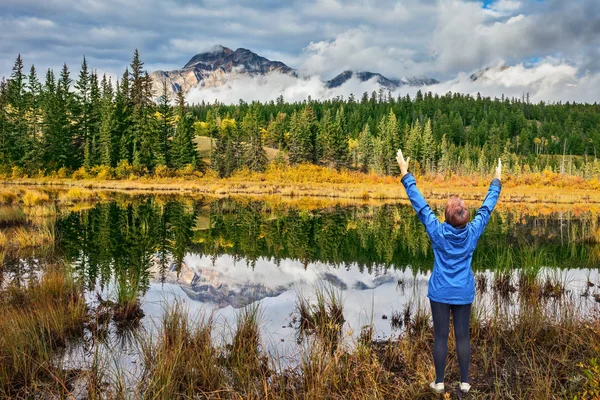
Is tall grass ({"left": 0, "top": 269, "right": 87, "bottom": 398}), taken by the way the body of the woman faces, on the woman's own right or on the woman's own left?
on the woman's own left

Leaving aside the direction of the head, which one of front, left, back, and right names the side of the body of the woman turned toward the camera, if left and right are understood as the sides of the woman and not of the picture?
back

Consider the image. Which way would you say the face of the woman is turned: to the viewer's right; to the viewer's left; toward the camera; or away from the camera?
away from the camera
